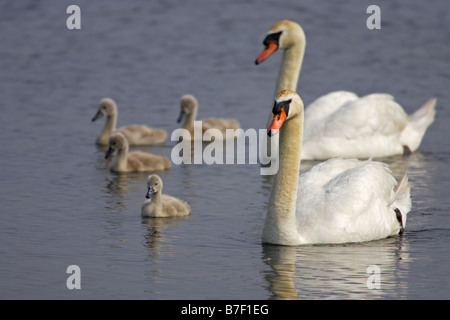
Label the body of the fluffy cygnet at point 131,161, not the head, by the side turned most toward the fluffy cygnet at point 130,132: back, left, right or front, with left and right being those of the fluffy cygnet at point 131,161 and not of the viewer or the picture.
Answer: right

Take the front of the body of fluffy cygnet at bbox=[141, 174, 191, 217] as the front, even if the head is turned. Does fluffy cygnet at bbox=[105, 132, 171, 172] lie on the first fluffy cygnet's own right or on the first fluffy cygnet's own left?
on the first fluffy cygnet's own right

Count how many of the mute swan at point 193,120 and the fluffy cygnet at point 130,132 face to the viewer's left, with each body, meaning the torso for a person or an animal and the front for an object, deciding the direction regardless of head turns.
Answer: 2

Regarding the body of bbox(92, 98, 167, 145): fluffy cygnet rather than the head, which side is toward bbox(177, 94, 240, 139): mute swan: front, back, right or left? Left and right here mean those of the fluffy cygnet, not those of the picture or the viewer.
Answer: back

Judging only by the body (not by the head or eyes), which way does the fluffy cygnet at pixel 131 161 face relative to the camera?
to the viewer's left

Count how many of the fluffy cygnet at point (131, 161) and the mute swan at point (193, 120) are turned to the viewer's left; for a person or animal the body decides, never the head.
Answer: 2

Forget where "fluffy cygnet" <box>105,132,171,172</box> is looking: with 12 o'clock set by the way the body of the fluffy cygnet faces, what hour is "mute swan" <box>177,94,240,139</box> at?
The mute swan is roughly at 4 o'clock from the fluffy cygnet.

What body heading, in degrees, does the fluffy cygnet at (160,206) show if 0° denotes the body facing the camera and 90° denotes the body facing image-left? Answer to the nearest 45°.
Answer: approximately 45°

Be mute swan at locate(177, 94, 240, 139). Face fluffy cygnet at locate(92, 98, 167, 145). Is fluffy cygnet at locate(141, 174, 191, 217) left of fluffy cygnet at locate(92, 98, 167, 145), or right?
left

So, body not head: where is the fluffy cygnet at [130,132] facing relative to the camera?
to the viewer's left

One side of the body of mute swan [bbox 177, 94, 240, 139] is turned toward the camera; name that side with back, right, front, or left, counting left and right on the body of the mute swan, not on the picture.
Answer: left
